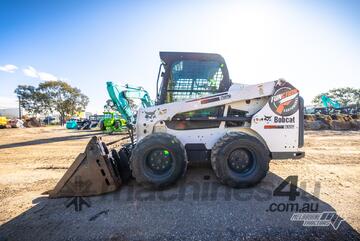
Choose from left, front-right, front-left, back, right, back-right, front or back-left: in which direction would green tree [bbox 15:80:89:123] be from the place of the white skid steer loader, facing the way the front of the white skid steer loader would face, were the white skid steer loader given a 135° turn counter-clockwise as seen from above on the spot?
back

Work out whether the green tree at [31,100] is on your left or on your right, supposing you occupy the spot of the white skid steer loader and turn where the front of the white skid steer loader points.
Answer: on your right

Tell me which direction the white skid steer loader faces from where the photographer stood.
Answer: facing to the left of the viewer
